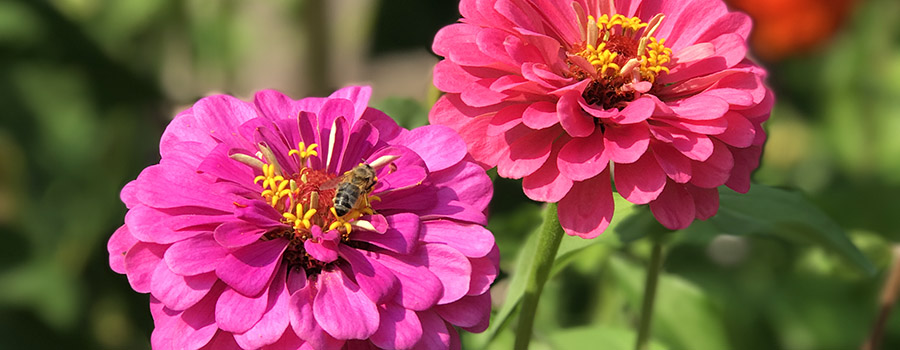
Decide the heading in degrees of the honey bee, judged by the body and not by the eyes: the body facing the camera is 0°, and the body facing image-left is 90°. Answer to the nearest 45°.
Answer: approximately 225°

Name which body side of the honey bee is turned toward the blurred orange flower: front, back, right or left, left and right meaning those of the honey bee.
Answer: front

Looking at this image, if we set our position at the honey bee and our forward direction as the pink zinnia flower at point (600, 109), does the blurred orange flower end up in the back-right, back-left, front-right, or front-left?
front-left
